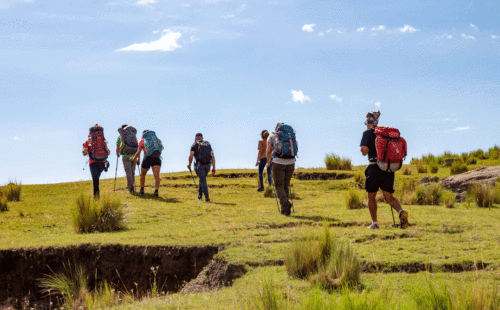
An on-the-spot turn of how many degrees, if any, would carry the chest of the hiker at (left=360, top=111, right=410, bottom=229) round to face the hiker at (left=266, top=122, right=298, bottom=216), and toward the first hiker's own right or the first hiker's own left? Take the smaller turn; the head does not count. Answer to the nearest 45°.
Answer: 0° — they already face them

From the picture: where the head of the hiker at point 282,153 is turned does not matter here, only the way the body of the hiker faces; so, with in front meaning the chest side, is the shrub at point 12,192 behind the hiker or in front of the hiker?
in front

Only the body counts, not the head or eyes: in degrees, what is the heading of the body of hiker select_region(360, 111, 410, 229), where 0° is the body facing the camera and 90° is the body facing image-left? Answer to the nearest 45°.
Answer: approximately 135°

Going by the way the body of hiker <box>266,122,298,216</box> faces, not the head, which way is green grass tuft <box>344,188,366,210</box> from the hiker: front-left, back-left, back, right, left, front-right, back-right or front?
right

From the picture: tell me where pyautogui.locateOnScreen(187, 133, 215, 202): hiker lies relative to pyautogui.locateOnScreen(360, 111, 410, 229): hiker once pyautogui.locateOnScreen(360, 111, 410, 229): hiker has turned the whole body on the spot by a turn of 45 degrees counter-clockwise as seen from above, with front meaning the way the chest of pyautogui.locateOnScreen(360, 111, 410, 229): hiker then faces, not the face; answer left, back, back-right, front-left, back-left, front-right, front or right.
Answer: front-right

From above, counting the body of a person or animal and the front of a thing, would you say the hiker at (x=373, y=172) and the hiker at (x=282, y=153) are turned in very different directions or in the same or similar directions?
same or similar directions

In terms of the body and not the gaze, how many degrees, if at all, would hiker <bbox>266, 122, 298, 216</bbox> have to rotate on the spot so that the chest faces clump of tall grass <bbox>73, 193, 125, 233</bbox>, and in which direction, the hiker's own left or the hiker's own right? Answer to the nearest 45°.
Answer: approximately 135° to the hiker's own left

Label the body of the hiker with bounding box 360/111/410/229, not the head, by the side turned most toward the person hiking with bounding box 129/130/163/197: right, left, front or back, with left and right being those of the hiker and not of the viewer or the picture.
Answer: front

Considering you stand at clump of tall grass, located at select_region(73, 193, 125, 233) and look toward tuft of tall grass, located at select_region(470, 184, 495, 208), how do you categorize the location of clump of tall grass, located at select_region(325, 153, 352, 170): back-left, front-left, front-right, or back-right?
front-left

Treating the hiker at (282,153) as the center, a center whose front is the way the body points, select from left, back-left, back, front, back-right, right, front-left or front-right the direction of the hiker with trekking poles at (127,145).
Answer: front

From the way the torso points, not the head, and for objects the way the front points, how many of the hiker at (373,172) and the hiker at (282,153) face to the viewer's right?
0

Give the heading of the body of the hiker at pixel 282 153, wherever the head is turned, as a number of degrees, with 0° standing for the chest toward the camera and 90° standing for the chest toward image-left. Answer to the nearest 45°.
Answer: approximately 135°
